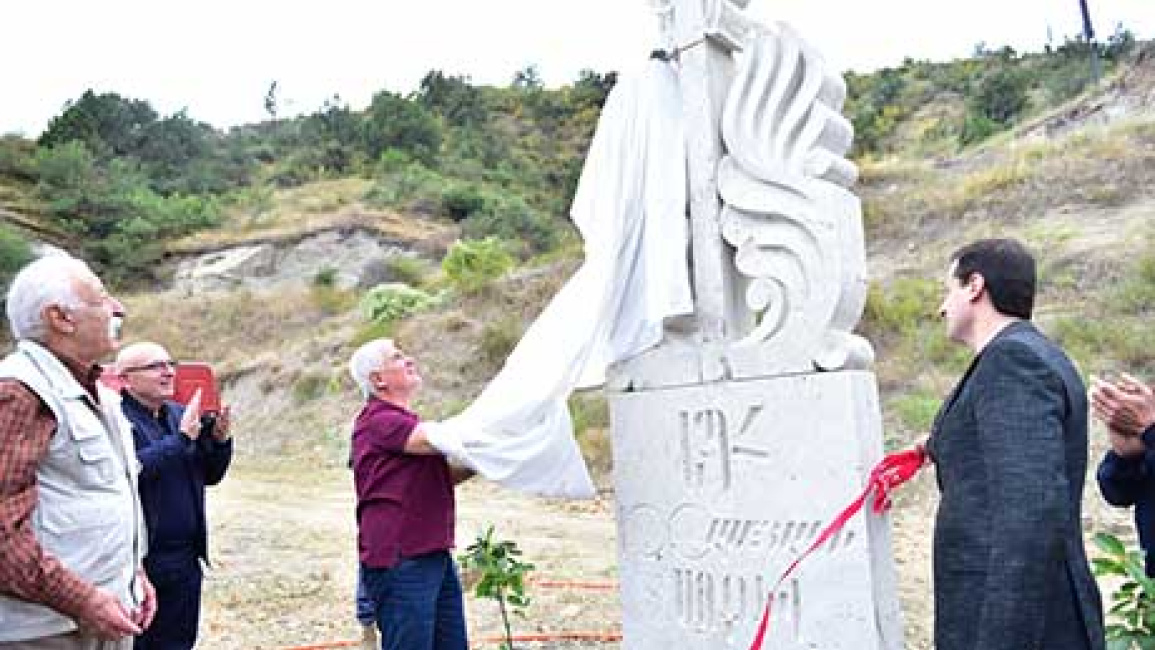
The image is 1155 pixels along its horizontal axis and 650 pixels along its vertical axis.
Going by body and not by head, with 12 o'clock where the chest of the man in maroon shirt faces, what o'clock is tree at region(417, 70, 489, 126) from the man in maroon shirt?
The tree is roughly at 9 o'clock from the man in maroon shirt.

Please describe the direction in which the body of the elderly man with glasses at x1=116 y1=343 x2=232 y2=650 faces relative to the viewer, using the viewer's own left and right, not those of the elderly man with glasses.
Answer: facing the viewer and to the right of the viewer

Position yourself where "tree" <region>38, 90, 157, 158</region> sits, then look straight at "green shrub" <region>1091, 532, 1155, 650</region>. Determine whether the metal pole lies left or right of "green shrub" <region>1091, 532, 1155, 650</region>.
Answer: left

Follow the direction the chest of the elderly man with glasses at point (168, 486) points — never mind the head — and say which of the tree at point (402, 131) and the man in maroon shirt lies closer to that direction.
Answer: the man in maroon shirt

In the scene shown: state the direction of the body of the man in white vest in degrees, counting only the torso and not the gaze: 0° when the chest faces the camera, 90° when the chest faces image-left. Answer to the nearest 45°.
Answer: approximately 270°

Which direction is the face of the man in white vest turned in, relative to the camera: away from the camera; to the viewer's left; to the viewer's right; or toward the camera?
to the viewer's right

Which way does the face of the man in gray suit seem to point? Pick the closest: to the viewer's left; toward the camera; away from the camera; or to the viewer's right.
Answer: to the viewer's left

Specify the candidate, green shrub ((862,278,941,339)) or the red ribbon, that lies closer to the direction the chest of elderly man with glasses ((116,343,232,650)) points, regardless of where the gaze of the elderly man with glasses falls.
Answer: the red ribbon

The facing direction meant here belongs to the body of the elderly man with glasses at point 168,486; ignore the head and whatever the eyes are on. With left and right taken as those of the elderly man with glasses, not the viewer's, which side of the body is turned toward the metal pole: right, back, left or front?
left

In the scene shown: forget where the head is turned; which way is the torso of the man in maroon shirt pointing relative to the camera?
to the viewer's right

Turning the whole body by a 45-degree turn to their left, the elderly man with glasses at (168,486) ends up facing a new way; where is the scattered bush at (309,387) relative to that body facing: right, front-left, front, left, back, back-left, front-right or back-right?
left

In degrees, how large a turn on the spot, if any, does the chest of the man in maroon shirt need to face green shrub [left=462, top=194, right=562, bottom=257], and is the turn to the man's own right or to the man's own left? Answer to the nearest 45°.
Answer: approximately 90° to the man's own left

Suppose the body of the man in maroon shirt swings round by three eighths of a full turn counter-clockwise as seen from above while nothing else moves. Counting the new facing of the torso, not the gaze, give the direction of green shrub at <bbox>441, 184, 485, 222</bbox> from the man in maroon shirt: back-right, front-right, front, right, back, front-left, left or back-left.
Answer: front-right
